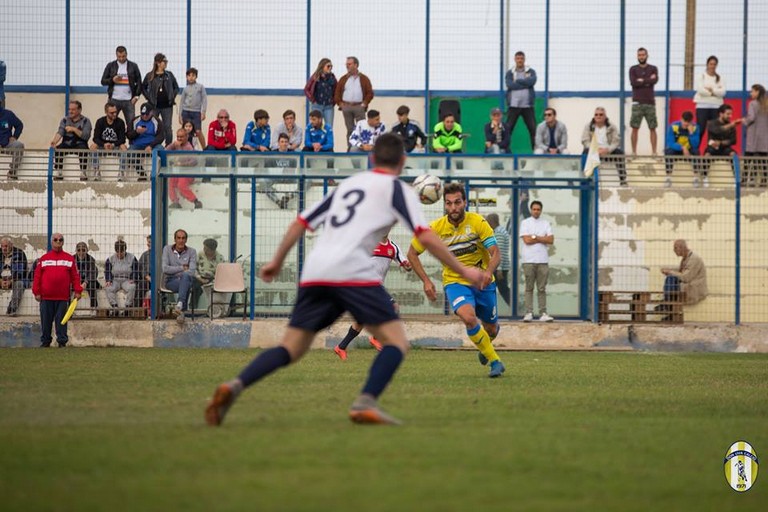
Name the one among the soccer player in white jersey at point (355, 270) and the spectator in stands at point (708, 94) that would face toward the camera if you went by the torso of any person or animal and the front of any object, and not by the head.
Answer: the spectator in stands

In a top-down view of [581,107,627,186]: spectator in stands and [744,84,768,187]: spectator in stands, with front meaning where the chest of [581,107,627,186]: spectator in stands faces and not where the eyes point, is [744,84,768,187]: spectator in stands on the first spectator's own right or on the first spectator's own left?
on the first spectator's own left

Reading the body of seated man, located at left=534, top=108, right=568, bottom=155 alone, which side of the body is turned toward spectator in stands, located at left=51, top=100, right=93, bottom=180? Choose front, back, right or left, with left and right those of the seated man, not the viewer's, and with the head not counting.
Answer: right

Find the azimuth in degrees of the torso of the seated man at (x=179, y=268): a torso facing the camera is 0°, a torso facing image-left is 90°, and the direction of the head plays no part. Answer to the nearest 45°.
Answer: approximately 0°

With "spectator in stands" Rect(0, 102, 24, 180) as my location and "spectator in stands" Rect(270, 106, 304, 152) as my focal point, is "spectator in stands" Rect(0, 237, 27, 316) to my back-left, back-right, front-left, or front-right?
front-right

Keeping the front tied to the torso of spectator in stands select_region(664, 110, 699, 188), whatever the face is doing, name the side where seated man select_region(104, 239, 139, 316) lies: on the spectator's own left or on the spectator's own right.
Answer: on the spectator's own right

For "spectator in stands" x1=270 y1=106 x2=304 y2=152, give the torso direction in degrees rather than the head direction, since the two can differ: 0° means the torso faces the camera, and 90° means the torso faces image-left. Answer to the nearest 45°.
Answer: approximately 0°

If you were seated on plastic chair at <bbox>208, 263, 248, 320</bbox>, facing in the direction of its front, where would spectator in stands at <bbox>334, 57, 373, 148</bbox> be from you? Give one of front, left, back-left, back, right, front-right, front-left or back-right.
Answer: back-left

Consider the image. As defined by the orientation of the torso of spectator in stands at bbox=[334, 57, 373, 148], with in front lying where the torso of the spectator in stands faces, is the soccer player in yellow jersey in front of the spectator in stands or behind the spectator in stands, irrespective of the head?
in front

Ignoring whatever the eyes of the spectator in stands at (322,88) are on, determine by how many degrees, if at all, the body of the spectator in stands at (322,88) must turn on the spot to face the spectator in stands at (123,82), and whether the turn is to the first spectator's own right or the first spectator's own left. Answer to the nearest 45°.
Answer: approximately 135° to the first spectator's own right

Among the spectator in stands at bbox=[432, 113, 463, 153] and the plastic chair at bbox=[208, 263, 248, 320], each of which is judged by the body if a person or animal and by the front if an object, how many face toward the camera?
2

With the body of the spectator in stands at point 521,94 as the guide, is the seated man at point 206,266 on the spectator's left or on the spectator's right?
on the spectator's right

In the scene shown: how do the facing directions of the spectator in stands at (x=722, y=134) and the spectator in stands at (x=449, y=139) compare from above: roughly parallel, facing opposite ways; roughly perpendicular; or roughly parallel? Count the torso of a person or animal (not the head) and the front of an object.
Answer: roughly parallel

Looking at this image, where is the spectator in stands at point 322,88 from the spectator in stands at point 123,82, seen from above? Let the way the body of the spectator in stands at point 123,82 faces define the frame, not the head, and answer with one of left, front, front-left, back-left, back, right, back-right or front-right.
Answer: left

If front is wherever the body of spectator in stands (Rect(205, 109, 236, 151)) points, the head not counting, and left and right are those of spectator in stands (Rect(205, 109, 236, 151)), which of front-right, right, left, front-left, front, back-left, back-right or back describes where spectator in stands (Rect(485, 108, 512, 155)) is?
left

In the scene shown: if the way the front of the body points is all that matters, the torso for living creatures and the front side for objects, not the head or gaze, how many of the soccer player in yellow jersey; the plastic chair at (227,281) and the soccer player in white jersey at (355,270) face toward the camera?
2
